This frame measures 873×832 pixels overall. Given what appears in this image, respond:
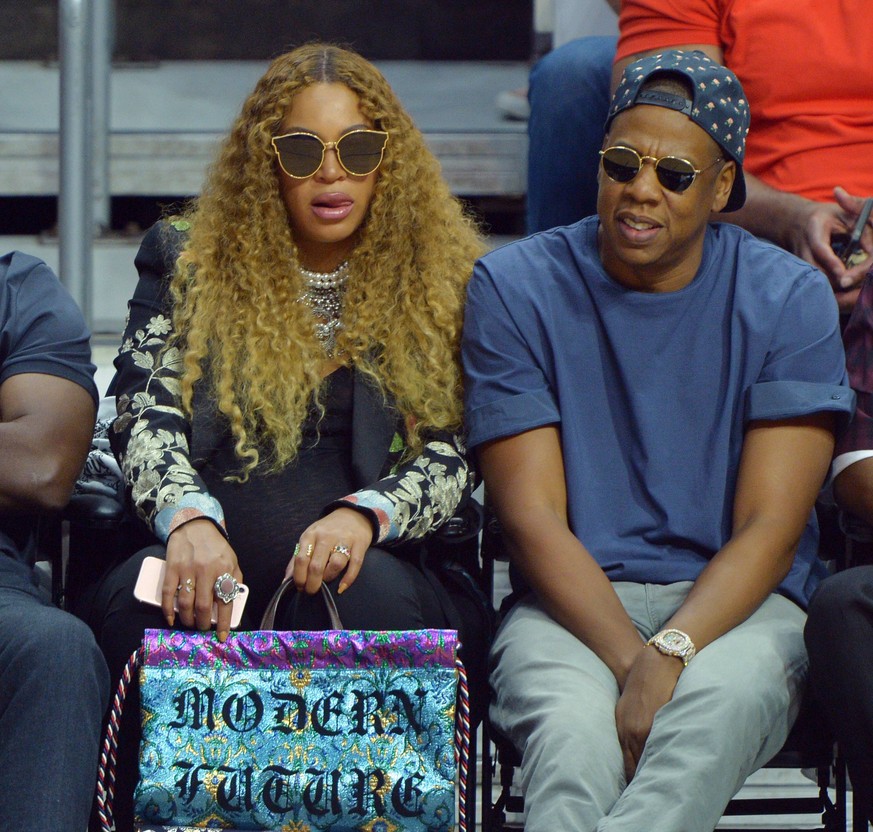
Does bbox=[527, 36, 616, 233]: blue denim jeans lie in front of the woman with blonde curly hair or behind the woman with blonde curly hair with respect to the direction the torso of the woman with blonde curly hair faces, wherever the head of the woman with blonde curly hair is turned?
behind

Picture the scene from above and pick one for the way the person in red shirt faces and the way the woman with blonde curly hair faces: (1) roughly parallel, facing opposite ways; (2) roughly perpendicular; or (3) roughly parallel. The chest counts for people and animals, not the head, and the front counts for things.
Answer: roughly parallel

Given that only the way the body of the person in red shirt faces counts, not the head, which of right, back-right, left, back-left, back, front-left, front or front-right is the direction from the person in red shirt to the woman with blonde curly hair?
front-right

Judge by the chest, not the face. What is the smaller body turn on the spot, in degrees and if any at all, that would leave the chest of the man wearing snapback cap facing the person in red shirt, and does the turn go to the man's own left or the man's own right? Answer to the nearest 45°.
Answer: approximately 180°

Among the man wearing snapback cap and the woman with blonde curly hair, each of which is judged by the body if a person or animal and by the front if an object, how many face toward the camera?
2

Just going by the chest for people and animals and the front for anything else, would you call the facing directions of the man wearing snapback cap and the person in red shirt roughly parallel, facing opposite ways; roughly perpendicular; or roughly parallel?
roughly parallel

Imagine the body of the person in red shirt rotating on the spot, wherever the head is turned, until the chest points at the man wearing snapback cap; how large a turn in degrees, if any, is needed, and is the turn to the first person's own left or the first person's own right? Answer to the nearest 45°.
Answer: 0° — they already face them

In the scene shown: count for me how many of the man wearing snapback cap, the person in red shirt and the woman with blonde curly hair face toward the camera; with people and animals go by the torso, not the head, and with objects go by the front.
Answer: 3

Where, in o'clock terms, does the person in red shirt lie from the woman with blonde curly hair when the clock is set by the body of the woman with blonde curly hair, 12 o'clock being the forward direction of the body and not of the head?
The person in red shirt is roughly at 8 o'clock from the woman with blonde curly hair.

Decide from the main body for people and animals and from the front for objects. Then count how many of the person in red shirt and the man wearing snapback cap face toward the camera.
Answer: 2

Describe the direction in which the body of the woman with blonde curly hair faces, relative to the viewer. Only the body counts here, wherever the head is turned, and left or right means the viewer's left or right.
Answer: facing the viewer

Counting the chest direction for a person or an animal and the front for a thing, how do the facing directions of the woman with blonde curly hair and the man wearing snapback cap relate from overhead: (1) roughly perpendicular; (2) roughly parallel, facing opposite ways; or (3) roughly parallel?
roughly parallel

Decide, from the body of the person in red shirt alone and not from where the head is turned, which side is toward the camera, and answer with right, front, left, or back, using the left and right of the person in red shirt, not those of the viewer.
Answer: front

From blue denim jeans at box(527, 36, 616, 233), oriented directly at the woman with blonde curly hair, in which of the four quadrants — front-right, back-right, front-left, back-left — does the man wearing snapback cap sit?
front-left

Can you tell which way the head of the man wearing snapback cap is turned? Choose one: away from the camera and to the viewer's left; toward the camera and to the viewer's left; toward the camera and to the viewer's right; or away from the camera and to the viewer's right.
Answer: toward the camera and to the viewer's left
